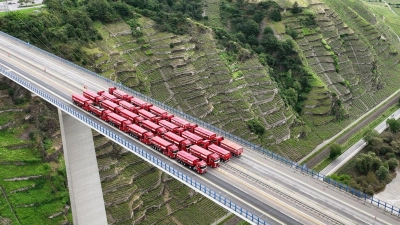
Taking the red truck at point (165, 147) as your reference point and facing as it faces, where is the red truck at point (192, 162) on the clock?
the red truck at point (192, 162) is roughly at 12 o'clock from the red truck at point (165, 147).

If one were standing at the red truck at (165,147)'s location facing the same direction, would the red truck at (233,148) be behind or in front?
in front

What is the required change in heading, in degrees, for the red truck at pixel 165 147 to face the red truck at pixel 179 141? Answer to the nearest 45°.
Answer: approximately 90° to its left

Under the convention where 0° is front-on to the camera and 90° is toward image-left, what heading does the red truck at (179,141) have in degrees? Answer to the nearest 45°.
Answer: approximately 315°

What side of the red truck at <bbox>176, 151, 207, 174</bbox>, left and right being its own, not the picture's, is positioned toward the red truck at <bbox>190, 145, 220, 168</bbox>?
left

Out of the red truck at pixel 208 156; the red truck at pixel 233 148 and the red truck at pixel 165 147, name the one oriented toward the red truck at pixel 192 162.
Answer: the red truck at pixel 165 147

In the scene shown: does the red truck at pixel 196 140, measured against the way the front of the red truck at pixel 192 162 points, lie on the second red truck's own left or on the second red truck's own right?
on the second red truck's own left

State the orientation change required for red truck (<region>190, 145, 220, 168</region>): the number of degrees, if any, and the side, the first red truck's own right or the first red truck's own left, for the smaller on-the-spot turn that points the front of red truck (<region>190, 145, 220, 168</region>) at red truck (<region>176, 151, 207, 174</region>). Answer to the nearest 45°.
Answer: approximately 90° to the first red truck's own right

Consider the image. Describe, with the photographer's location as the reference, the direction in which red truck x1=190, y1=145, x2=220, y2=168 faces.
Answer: facing the viewer and to the right of the viewer

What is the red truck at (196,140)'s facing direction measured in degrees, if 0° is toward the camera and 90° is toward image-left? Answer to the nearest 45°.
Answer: approximately 315°
